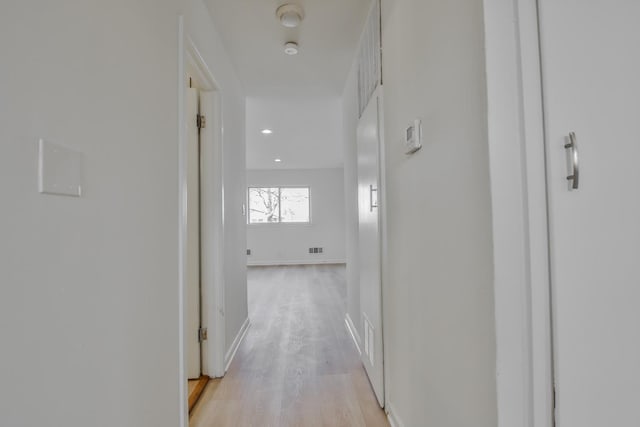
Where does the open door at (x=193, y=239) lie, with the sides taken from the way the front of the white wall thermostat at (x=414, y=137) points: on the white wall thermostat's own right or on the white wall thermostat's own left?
on the white wall thermostat's own right

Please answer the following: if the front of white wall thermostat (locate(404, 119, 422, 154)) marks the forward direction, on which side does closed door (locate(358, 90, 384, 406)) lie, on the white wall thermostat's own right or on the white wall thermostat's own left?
on the white wall thermostat's own right

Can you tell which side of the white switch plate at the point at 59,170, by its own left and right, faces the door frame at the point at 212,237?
left

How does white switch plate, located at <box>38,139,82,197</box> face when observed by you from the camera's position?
facing the viewer and to the right of the viewer

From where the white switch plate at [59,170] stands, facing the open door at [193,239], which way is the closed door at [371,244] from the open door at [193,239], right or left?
right

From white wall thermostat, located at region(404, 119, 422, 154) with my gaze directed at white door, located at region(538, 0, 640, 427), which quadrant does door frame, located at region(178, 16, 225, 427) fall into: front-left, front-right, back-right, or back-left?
back-right

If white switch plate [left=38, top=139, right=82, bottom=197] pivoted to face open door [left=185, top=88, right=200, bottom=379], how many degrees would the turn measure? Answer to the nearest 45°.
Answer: approximately 90° to its left

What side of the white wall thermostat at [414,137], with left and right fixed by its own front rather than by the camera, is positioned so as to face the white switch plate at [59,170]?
front

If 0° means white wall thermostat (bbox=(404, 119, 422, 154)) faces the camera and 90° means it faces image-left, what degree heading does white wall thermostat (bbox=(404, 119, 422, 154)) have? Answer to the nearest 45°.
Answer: approximately 45°

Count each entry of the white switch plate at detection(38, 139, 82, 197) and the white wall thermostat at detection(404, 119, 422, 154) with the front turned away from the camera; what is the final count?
0

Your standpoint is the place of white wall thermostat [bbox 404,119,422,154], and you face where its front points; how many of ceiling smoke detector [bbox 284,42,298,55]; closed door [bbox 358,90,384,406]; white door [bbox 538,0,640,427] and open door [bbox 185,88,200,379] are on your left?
1
